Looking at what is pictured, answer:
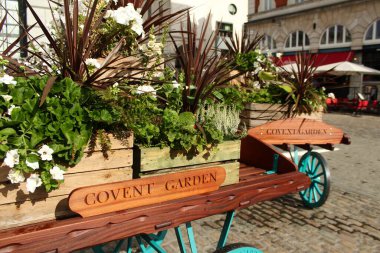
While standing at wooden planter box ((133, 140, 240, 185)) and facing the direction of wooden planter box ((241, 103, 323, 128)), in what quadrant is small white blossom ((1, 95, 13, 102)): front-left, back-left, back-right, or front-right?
back-left
